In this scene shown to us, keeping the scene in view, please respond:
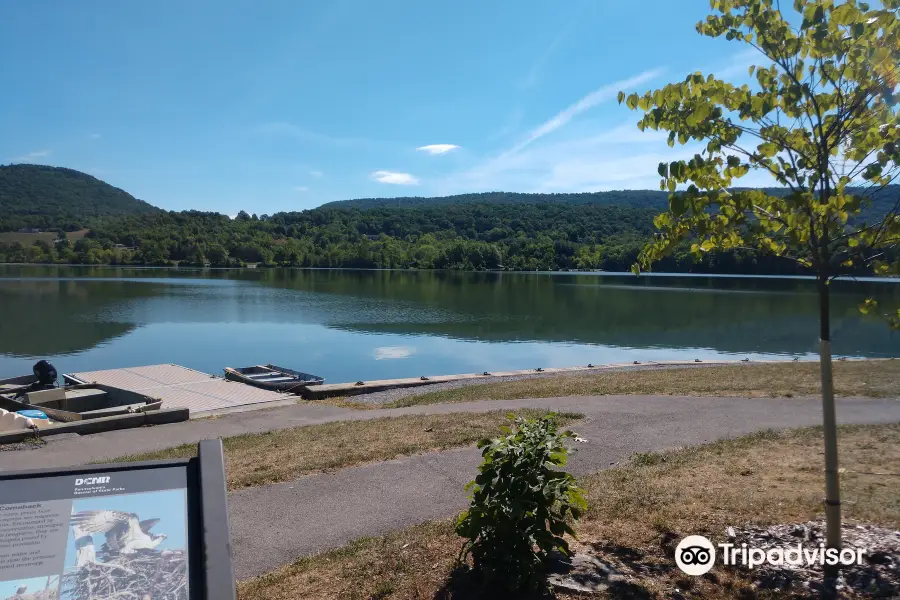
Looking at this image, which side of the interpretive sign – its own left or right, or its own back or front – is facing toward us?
front

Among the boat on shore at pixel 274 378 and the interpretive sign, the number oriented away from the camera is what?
0

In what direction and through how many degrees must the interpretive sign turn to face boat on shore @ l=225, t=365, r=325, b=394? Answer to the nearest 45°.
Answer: approximately 180°

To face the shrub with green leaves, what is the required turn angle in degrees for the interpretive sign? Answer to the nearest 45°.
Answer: approximately 90° to its left

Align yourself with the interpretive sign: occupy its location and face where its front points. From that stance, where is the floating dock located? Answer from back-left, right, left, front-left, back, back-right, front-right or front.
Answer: back
